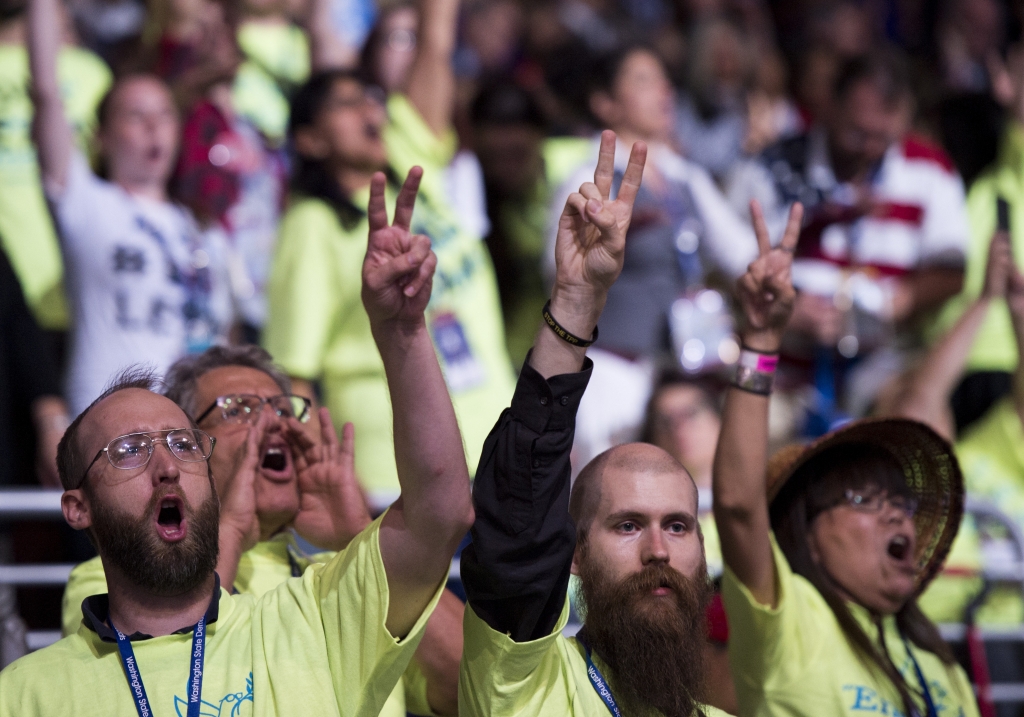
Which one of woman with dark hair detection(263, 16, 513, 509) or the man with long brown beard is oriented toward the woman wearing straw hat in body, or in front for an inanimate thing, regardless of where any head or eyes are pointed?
the woman with dark hair

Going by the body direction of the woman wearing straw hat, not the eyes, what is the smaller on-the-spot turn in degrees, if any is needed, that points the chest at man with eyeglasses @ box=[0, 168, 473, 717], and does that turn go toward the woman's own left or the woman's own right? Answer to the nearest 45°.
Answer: approximately 90° to the woman's own right

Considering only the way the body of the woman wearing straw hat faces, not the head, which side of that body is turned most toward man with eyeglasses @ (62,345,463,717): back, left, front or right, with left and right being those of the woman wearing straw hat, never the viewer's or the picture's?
right

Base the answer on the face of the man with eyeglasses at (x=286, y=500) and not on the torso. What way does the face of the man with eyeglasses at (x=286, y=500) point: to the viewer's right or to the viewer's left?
to the viewer's right

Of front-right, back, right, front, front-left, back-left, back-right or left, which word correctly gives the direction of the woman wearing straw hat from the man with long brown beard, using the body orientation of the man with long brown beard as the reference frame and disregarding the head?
left

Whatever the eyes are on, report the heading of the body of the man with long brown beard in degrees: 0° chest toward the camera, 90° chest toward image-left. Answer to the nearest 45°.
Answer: approximately 315°

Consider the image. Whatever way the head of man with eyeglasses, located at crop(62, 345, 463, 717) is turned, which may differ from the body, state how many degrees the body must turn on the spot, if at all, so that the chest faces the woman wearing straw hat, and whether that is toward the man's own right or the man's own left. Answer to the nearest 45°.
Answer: approximately 45° to the man's own left

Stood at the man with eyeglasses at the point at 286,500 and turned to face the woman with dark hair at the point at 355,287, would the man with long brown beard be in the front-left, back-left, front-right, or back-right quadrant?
back-right

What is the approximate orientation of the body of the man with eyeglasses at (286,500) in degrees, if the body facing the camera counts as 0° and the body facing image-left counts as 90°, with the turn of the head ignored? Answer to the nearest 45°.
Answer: approximately 315°

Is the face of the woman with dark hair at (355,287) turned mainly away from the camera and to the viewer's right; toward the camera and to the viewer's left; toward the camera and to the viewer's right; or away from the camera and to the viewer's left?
toward the camera and to the viewer's right

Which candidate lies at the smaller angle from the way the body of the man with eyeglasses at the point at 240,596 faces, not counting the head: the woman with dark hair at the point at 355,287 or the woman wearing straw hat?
the woman wearing straw hat

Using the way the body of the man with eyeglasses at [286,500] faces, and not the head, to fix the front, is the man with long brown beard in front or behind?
in front
